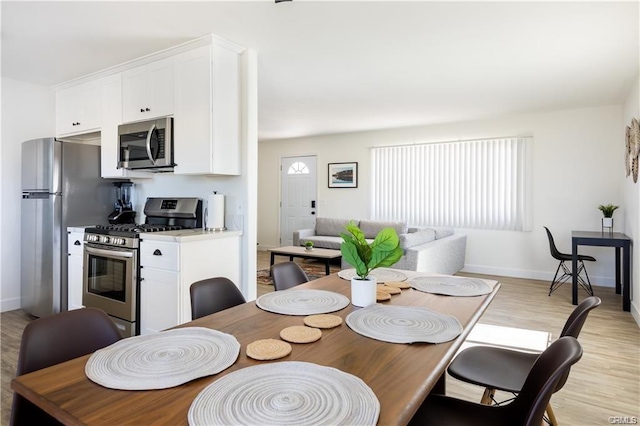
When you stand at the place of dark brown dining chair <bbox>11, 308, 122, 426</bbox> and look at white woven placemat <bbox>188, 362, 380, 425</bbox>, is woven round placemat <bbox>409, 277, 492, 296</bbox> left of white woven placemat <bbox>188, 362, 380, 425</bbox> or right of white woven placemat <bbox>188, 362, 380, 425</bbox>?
left

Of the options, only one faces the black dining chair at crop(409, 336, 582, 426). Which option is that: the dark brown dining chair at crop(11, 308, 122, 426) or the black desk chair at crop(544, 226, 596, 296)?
the dark brown dining chair at crop(11, 308, 122, 426)

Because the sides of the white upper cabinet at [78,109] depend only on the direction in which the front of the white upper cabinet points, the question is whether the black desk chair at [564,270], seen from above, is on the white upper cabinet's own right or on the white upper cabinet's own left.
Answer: on the white upper cabinet's own left

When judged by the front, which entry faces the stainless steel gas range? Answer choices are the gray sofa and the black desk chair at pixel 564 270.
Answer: the gray sofa

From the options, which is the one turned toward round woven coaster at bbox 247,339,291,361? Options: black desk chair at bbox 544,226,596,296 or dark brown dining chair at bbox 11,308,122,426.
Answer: dark brown dining chair at bbox 11,308,122,426

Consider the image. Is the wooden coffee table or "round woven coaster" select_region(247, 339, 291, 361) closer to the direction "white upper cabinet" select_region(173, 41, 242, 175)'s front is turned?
the round woven coaster

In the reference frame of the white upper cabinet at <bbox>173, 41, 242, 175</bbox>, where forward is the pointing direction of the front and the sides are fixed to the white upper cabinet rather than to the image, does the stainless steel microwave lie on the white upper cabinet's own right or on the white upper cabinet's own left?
on the white upper cabinet's own right

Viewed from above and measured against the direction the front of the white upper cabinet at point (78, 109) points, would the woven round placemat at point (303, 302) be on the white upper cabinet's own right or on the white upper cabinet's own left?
on the white upper cabinet's own left

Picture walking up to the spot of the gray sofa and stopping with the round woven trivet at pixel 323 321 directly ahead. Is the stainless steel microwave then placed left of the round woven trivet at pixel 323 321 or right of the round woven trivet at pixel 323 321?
right

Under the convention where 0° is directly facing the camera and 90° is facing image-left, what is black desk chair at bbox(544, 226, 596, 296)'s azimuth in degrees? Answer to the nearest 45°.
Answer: approximately 270°
